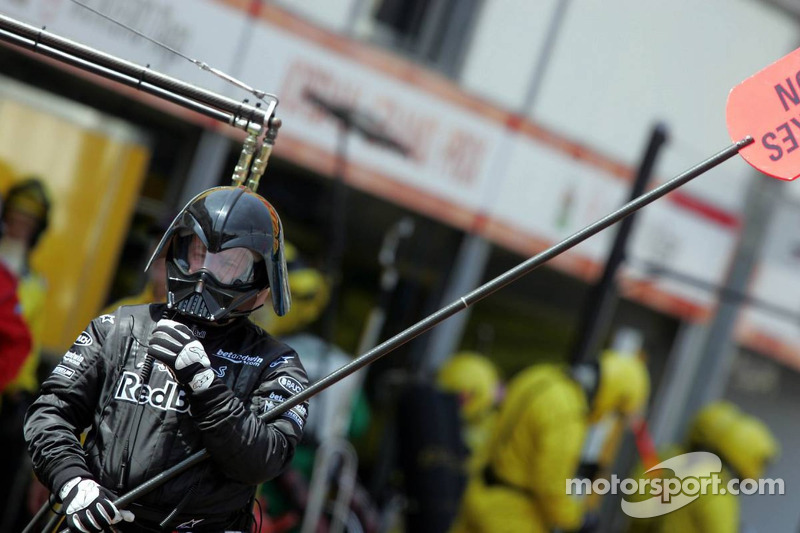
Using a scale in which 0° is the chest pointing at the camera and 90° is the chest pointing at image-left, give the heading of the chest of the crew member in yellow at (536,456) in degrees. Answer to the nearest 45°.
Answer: approximately 270°

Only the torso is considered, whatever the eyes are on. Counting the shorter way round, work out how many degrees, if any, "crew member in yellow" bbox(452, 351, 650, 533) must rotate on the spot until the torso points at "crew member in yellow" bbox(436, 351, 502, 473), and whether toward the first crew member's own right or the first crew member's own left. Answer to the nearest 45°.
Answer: approximately 90° to the first crew member's own left
